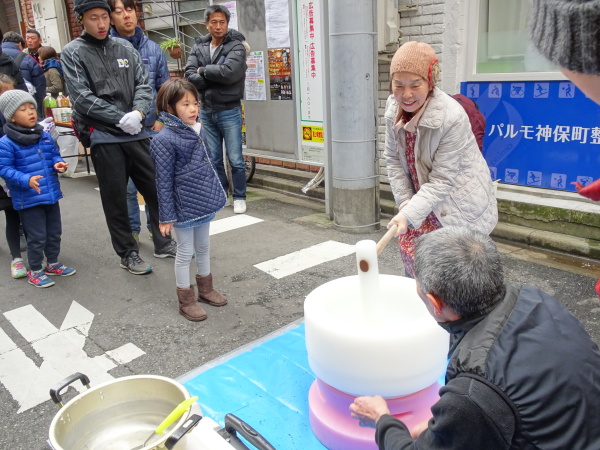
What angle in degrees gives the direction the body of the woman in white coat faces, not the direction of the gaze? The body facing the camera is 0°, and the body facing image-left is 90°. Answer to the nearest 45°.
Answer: approximately 45°

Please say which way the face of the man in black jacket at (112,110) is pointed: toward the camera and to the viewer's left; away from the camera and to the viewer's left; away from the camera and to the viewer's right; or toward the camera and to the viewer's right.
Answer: toward the camera and to the viewer's right

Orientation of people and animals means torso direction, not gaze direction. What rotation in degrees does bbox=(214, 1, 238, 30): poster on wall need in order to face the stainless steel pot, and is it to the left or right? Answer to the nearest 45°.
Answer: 0° — it already faces it

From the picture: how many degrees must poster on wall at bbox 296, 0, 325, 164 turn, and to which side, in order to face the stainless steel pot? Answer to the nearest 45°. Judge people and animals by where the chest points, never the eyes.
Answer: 0° — it already faces it

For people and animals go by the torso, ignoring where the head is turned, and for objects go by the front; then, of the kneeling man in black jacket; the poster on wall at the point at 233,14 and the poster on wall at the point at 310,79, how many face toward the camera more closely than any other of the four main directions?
2

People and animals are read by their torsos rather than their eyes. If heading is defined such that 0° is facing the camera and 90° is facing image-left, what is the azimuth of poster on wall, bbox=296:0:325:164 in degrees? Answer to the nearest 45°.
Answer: approximately 0°

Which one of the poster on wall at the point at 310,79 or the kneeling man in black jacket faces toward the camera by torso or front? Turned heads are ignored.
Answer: the poster on wall

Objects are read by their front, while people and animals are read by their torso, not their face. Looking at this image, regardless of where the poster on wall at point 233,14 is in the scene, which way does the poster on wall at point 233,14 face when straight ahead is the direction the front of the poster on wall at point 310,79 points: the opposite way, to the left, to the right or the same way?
the same way

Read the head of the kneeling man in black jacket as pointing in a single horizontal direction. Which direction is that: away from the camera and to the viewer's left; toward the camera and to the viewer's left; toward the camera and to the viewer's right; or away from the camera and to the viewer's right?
away from the camera and to the viewer's left

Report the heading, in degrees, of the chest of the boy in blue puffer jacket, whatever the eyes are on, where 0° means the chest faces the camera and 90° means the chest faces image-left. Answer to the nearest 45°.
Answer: approximately 315°

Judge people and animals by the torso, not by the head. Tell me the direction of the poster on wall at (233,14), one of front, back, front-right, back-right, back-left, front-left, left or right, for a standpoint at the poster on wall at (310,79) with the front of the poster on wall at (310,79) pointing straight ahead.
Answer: back-right

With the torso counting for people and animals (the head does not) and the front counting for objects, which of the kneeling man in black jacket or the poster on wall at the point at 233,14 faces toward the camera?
the poster on wall

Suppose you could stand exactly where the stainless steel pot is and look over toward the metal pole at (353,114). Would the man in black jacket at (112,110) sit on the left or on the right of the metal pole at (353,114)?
left

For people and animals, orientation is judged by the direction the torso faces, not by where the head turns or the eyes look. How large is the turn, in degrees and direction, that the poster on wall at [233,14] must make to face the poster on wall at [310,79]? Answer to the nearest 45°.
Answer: approximately 45° to its left

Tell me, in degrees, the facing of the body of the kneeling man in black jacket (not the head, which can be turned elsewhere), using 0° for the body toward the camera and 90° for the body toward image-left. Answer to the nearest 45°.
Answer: approximately 135°

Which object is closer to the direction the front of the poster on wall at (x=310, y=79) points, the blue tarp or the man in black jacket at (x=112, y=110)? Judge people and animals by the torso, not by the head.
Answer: the blue tarp

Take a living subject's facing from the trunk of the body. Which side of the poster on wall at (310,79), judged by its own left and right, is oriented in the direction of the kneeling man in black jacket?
front

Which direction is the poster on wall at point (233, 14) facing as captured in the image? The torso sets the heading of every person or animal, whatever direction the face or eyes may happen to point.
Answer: toward the camera

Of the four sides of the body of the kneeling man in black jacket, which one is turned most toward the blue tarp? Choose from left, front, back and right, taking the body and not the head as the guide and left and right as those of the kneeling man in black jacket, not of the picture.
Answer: front

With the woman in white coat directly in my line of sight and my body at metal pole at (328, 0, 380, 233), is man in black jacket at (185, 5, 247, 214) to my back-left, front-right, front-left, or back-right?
back-right
